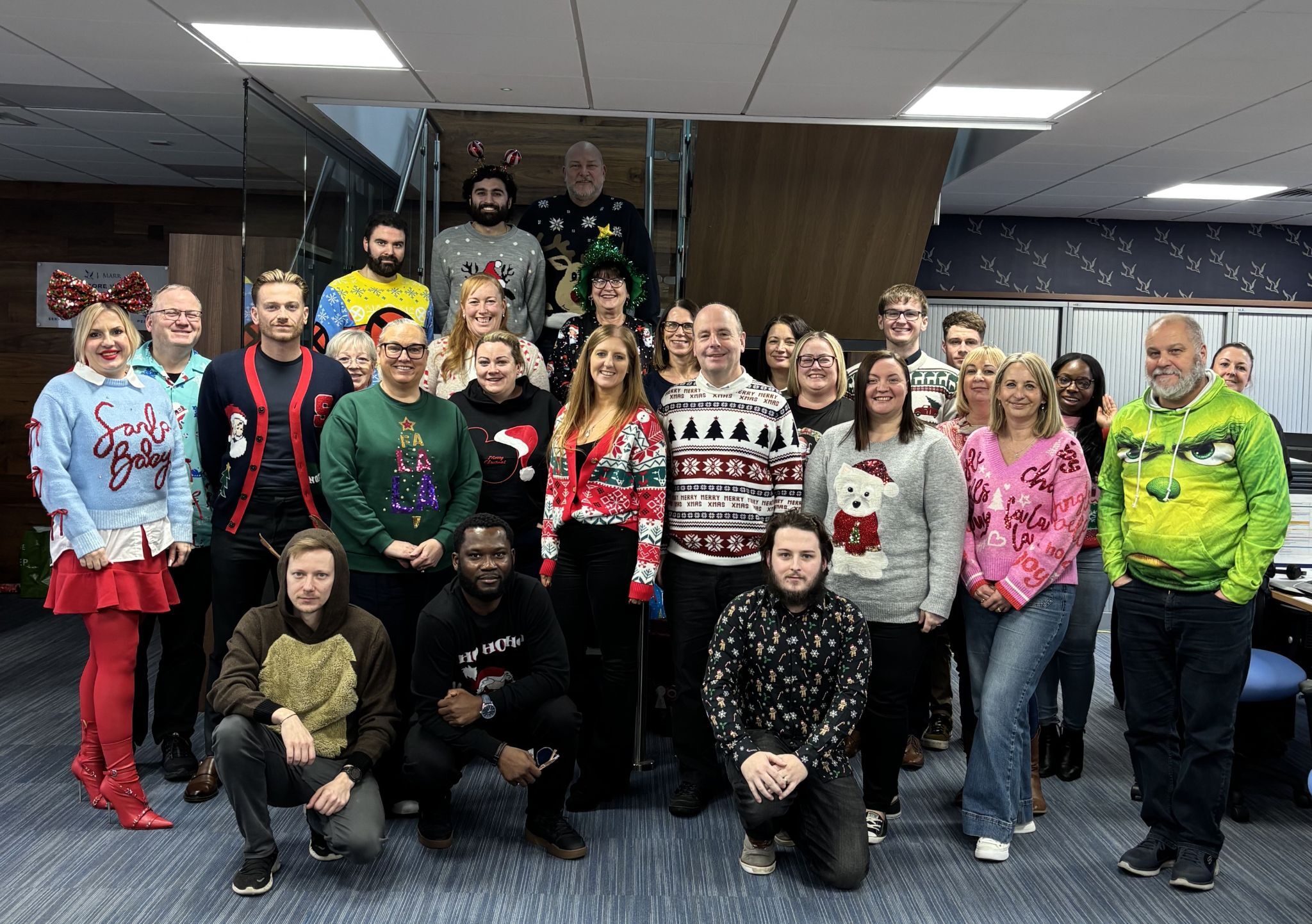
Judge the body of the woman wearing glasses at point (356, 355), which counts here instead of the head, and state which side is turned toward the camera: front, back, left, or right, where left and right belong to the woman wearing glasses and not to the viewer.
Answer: front

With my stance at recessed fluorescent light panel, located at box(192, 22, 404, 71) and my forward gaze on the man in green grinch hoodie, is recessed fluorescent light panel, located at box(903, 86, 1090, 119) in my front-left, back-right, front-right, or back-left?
front-left

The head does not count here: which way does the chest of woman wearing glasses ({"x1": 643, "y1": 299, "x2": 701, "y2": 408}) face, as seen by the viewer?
toward the camera

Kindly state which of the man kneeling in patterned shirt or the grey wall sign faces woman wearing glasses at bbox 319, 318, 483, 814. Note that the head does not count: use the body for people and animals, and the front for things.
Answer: the grey wall sign

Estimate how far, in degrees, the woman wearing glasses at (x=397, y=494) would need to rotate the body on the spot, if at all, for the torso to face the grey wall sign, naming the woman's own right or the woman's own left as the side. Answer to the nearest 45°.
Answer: approximately 135° to the woman's own right

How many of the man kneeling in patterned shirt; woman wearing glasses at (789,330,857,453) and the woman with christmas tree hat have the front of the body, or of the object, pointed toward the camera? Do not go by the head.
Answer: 3

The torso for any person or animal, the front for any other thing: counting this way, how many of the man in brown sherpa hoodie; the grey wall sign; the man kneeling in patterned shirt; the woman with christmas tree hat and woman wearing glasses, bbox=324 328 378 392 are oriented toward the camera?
5

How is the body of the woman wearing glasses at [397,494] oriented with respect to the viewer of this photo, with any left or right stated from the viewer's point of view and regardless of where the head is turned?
facing the viewer

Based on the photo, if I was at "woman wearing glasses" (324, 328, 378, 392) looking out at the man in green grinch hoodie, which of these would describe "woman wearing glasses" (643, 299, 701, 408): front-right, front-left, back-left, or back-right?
front-left

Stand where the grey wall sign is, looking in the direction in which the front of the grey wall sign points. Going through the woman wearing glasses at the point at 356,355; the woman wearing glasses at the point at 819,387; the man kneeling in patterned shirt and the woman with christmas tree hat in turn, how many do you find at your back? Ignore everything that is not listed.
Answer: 0

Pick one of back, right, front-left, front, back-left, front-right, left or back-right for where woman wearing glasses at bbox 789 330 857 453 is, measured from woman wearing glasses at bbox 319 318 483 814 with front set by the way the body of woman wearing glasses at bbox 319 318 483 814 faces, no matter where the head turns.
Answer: left

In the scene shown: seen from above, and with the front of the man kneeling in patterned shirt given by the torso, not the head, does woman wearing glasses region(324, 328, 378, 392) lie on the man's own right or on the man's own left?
on the man's own right

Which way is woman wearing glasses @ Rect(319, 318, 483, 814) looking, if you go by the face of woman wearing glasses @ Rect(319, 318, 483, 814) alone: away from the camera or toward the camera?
toward the camera

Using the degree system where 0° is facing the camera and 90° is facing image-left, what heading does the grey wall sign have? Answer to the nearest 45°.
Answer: approximately 0°

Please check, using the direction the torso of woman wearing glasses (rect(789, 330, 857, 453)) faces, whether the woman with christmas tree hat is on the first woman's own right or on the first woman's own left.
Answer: on the first woman's own right

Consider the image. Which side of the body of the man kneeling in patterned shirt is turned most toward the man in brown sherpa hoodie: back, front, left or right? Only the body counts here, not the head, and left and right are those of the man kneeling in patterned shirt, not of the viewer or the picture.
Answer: right

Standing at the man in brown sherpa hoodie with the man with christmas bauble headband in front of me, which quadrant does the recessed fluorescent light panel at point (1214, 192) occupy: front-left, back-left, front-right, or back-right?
front-right

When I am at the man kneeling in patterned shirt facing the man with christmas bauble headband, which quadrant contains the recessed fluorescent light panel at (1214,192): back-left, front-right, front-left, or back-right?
front-right

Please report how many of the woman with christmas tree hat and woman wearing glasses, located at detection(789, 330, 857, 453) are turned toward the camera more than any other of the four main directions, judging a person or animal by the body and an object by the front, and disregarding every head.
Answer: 2

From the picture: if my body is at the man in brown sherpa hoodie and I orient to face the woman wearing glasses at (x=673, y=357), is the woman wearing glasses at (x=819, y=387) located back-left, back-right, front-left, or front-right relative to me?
front-right

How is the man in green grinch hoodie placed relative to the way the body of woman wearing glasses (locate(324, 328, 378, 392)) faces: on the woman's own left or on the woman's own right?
on the woman's own left

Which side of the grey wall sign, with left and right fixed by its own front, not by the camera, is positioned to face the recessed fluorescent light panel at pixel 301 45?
front
